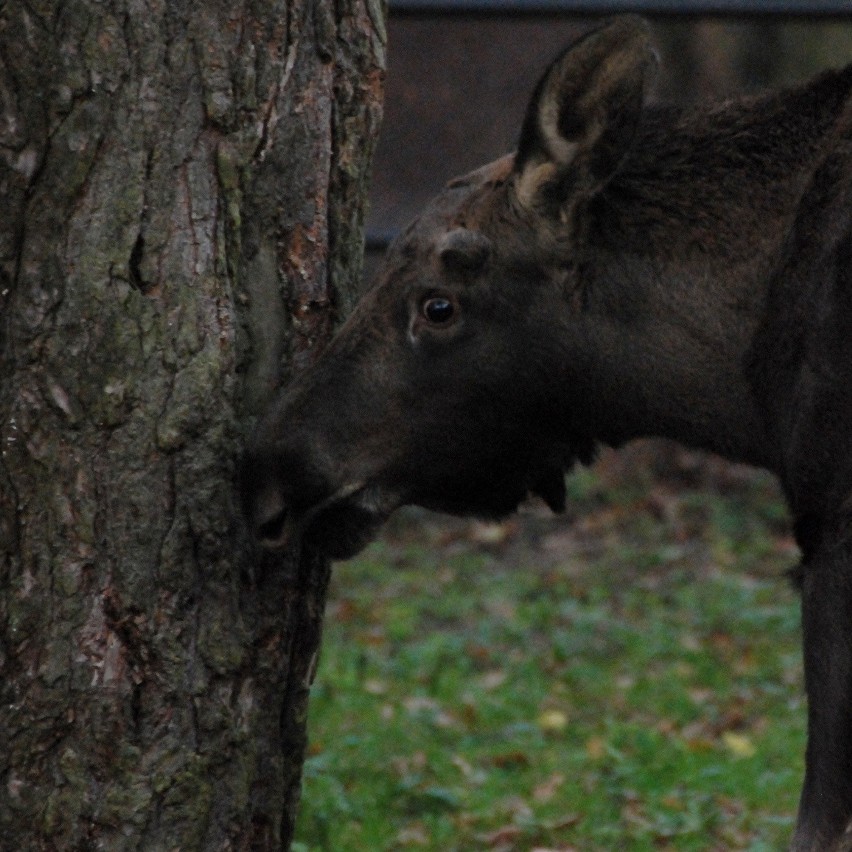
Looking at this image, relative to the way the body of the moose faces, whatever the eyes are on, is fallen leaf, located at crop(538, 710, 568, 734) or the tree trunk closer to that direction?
the tree trunk

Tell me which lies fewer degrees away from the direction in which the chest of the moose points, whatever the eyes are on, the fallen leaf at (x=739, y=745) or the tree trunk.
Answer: the tree trunk

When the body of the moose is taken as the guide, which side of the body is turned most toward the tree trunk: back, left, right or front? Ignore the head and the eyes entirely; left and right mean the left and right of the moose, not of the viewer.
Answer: front

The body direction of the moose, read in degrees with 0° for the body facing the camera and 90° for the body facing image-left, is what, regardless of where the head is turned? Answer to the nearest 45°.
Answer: approximately 90°

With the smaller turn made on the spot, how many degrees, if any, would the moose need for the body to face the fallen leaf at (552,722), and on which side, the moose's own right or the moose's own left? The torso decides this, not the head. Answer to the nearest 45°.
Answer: approximately 90° to the moose's own right

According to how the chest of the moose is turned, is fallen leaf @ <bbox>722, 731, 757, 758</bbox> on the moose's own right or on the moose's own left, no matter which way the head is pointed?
on the moose's own right
